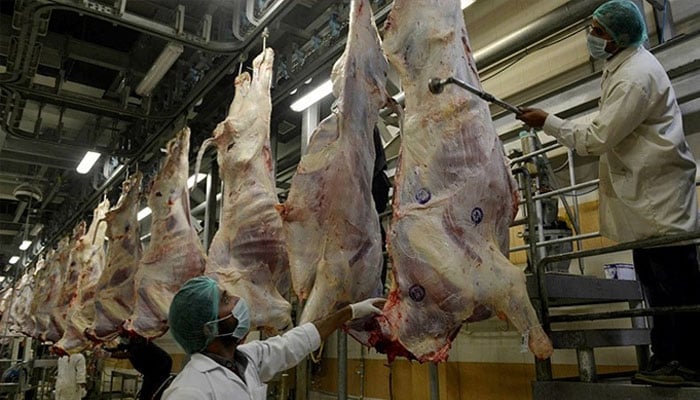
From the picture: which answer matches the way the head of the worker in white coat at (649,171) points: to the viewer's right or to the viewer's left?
to the viewer's left

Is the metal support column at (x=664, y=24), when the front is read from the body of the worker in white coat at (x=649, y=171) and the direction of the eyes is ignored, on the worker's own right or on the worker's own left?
on the worker's own right

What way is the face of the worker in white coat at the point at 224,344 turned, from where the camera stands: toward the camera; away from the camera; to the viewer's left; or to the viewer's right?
to the viewer's right

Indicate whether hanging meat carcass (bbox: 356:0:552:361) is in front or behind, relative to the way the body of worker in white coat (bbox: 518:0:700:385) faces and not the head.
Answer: in front

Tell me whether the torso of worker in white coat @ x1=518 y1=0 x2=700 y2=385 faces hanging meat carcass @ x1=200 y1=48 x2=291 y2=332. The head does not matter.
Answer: yes

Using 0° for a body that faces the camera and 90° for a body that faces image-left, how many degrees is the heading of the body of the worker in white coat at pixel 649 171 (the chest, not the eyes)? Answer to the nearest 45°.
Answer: approximately 90°

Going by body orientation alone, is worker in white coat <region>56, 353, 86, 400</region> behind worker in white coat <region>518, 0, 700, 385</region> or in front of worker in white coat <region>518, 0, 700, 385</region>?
in front

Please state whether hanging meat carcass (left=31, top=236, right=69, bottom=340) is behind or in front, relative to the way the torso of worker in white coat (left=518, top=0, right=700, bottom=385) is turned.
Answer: in front
